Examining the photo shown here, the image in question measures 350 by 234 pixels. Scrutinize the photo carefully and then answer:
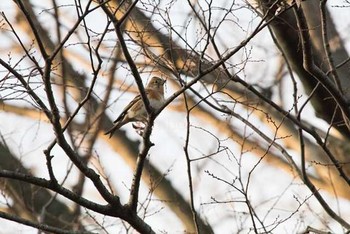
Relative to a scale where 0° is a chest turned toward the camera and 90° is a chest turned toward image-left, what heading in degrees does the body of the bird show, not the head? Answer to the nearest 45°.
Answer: approximately 270°
